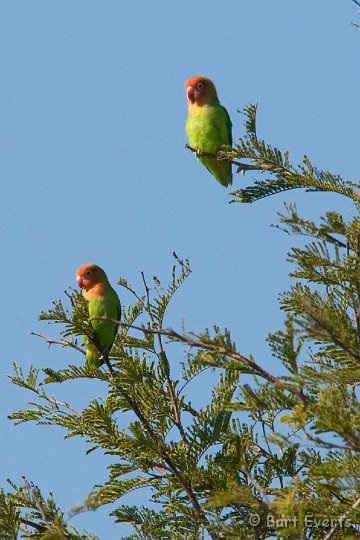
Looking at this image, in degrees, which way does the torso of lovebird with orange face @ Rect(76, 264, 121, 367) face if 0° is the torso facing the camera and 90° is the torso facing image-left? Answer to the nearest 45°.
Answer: approximately 45°

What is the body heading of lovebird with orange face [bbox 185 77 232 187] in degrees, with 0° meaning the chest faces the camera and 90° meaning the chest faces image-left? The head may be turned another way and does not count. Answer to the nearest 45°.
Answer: approximately 45°
